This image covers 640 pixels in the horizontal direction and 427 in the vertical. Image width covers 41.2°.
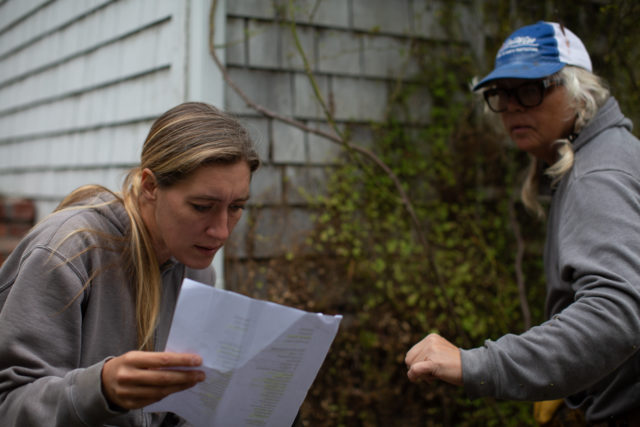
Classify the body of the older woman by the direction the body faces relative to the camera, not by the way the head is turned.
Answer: to the viewer's left

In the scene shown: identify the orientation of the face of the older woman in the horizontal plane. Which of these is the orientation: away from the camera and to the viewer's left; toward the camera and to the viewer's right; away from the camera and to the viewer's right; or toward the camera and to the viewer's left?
toward the camera and to the viewer's left

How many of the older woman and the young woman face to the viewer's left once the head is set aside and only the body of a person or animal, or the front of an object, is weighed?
1

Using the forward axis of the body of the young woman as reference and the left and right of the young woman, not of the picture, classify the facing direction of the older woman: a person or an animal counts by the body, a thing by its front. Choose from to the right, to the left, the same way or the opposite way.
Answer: the opposite way

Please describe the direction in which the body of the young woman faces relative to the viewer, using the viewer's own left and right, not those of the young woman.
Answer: facing the viewer and to the right of the viewer

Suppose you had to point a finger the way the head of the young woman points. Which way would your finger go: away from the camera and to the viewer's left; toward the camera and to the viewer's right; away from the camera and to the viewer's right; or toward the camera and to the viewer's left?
toward the camera and to the viewer's right

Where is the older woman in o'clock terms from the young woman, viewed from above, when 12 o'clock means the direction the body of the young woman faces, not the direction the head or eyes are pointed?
The older woman is roughly at 11 o'clock from the young woman.

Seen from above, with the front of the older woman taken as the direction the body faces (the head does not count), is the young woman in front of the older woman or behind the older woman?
in front
